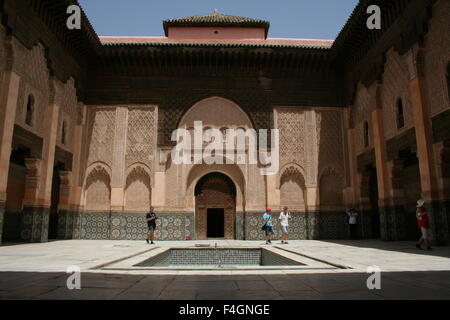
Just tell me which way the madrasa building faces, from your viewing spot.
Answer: facing the viewer
